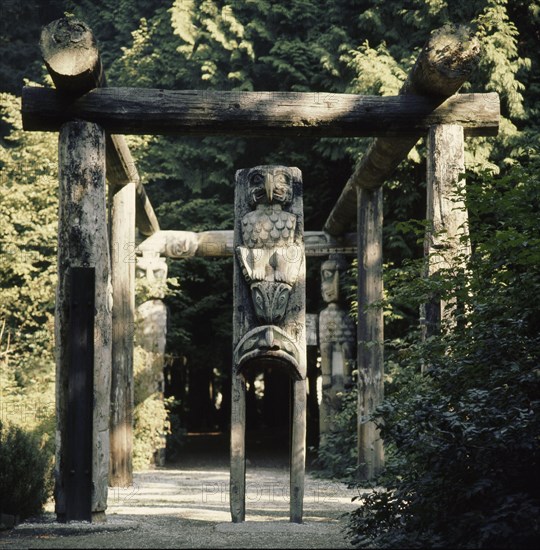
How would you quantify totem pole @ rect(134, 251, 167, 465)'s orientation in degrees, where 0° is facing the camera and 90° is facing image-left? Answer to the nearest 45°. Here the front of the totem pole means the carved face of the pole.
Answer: approximately 0°

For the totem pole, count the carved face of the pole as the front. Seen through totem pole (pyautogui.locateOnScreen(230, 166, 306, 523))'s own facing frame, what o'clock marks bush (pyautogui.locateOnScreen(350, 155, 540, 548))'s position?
The bush is roughly at 11 o'clock from the totem pole.

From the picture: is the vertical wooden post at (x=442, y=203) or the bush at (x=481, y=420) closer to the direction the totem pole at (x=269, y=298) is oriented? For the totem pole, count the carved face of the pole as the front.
the bush

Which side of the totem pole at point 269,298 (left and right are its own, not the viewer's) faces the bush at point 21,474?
right

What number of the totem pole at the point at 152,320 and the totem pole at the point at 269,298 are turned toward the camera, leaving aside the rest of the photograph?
2

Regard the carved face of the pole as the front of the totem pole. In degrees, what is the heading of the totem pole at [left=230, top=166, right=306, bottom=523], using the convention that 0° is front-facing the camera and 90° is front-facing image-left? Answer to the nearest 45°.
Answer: approximately 0°

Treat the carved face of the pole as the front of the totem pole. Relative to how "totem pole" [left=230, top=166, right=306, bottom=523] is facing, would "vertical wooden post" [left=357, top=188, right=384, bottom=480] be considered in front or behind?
behind

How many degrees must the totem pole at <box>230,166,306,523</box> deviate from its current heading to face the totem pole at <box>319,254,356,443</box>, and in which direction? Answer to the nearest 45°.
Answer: approximately 180°

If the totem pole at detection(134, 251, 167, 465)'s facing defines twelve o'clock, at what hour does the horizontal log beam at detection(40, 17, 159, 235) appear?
The horizontal log beam is roughly at 12 o'clock from the totem pole.

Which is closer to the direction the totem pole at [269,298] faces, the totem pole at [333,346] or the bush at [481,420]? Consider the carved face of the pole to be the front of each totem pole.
the bush
